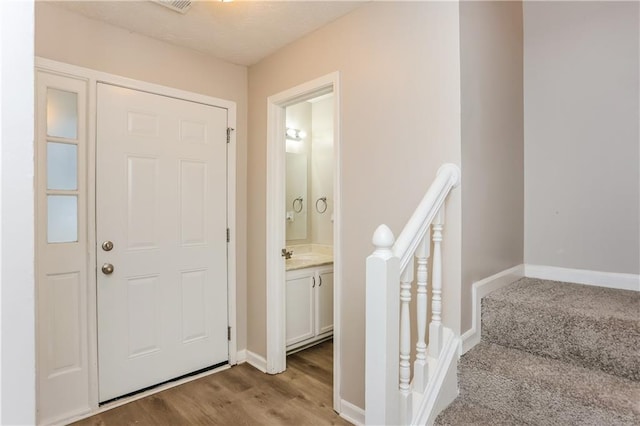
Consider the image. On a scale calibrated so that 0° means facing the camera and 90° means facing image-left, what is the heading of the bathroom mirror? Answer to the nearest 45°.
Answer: approximately 315°

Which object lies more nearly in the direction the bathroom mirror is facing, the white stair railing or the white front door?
the white stair railing

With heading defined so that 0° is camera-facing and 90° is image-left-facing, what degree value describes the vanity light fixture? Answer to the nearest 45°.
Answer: approximately 315°
